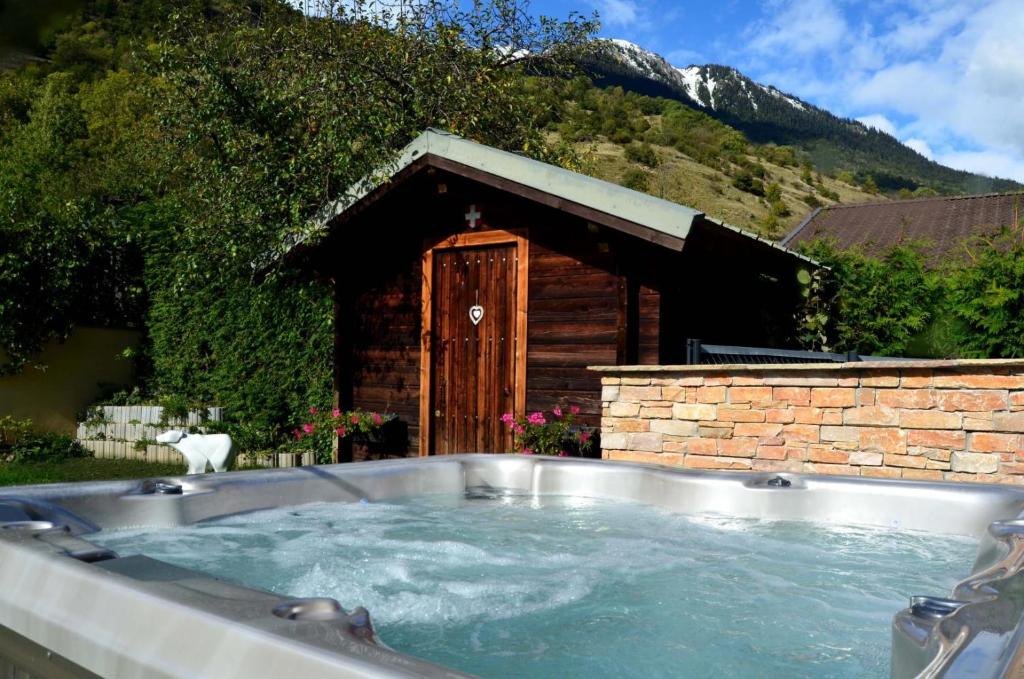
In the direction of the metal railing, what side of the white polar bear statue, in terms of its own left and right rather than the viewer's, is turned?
back

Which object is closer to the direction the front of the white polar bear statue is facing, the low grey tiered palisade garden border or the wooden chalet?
the low grey tiered palisade garden border

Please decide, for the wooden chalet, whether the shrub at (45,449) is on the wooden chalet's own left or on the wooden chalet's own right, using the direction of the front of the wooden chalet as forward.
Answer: on the wooden chalet's own right

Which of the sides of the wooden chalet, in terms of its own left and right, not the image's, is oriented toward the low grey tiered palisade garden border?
right

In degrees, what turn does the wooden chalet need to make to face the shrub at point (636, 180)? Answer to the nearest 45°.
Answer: approximately 135° to its right

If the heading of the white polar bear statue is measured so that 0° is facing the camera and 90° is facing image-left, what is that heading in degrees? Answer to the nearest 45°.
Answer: approximately 90°

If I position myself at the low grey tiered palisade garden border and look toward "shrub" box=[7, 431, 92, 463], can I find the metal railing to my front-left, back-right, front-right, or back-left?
back-left

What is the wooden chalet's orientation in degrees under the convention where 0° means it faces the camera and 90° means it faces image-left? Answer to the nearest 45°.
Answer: approximately 45°
